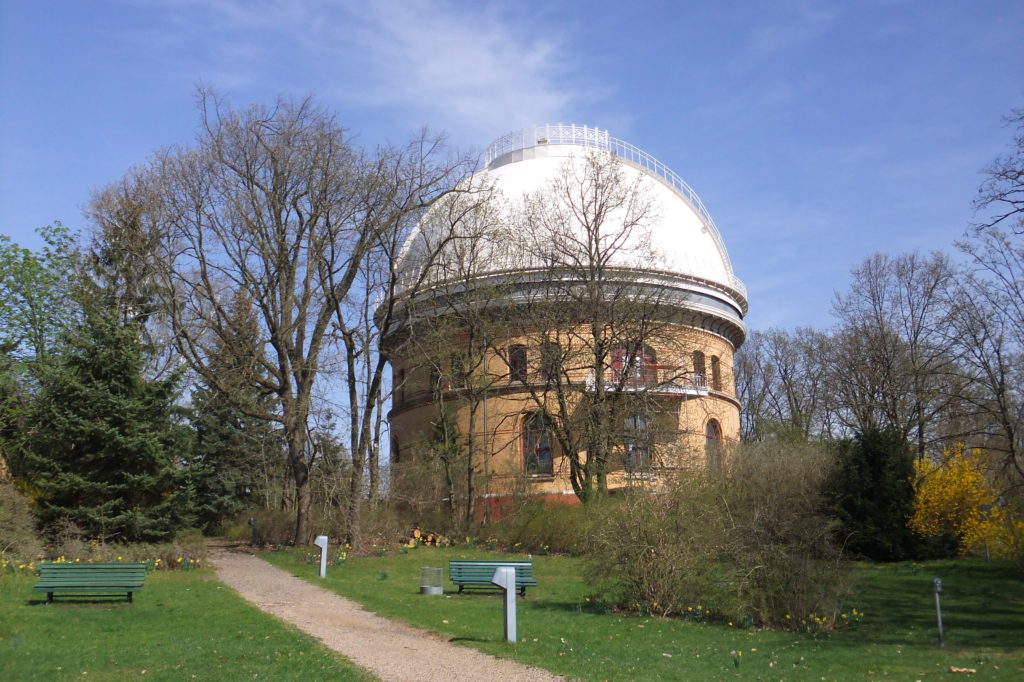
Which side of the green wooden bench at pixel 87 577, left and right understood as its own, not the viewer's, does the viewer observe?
front

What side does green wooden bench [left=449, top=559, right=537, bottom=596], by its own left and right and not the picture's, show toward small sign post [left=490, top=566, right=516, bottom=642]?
front

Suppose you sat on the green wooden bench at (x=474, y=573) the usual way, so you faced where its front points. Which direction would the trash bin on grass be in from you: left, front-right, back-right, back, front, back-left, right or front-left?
right

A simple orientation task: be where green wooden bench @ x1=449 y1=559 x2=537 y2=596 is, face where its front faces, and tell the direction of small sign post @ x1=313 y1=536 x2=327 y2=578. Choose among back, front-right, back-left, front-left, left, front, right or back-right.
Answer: back-right

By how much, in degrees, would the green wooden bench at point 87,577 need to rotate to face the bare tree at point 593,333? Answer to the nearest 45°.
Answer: approximately 135° to its left

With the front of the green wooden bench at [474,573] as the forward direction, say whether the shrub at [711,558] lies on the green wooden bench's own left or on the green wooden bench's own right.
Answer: on the green wooden bench's own left

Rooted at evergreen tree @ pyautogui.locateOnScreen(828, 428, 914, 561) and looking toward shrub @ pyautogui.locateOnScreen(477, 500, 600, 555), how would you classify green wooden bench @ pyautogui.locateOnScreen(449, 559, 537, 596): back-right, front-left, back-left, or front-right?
front-left

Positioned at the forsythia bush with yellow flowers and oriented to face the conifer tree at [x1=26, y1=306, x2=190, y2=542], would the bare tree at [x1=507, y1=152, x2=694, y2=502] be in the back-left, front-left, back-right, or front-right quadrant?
front-right

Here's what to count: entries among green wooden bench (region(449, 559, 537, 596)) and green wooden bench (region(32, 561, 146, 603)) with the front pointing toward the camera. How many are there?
2

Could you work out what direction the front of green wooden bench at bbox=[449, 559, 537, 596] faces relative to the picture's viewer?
facing the viewer

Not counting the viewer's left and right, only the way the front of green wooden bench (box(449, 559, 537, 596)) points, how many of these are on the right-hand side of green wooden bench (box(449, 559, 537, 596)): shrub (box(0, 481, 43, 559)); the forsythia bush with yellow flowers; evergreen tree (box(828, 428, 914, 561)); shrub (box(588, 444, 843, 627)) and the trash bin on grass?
2

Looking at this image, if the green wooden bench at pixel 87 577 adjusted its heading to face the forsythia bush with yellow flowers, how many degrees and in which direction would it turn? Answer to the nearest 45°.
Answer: approximately 90° to its left

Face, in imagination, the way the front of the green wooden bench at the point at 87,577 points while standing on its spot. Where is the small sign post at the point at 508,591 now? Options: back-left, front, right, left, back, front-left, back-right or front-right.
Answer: front-left

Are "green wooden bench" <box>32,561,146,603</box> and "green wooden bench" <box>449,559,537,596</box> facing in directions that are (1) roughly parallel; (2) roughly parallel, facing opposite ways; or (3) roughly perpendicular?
roughly parallel

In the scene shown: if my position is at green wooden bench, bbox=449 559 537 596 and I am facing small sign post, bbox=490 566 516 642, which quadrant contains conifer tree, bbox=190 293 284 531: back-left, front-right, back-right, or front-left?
back-right

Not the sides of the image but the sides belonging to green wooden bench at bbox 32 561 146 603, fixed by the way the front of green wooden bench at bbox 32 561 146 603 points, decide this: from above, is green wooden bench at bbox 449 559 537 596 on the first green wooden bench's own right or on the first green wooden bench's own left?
on the first green wooden bench's own left

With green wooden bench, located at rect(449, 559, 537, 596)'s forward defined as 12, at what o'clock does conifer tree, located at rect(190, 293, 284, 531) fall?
The conifer tree is roughly at 5 o'clock from the green wooden bench.
